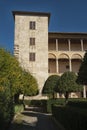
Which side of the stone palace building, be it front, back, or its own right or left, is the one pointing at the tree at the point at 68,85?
front

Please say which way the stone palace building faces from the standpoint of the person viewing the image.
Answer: facing the viewer
